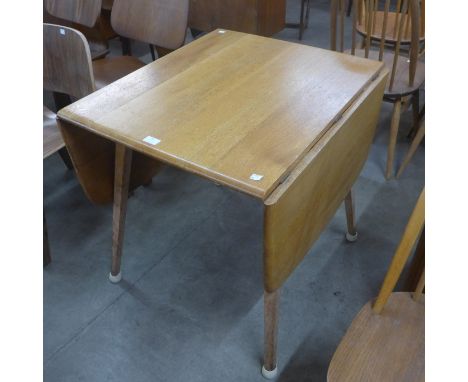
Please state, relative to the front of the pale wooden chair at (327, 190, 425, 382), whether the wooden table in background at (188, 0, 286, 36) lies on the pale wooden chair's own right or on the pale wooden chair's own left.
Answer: on the pale wooden chair's own right

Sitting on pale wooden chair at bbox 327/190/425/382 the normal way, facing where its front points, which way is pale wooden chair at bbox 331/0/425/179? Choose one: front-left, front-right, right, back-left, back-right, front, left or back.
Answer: back-right

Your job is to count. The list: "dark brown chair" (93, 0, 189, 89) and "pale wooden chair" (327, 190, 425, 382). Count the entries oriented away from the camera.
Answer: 0

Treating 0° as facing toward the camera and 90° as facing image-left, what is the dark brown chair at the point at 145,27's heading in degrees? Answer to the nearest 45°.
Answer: approximately 45°

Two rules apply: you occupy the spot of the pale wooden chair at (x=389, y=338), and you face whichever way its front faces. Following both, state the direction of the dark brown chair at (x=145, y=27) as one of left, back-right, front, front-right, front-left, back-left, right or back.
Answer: right

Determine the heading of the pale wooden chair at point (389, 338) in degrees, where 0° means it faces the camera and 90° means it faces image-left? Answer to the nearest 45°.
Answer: approximately 45°

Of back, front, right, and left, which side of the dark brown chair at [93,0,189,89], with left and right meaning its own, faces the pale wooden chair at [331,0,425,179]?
left

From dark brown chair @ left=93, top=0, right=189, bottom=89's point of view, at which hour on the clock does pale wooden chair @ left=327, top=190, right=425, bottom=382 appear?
The pale wooden chair is roughly at 10 o'clock from the dark brown chair.
